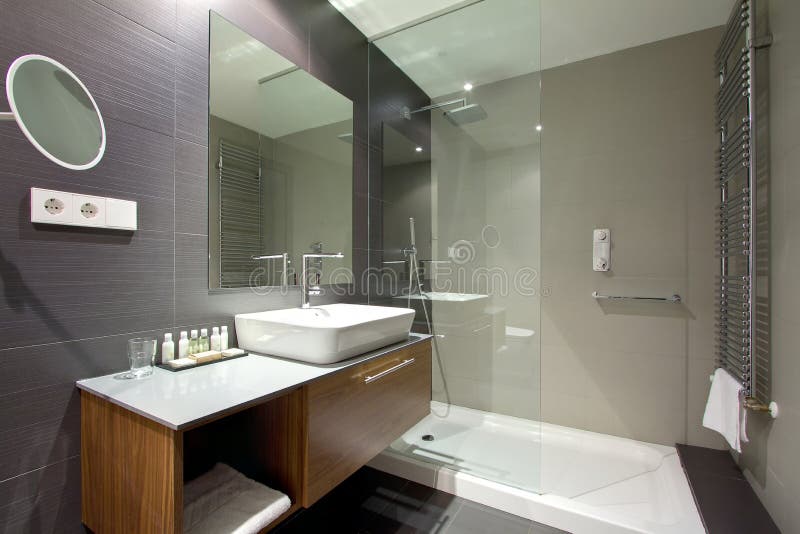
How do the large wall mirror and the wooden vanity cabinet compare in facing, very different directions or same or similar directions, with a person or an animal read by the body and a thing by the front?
same or similar directions

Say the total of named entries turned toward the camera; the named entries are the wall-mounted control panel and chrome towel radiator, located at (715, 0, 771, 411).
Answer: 1

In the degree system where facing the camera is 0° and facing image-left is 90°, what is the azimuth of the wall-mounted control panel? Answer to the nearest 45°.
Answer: approximately 0°

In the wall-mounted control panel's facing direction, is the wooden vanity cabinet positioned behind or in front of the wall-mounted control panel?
in front

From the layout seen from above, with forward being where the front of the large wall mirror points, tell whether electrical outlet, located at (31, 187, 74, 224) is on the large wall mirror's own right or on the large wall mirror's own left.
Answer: on the large wall mirror's own right

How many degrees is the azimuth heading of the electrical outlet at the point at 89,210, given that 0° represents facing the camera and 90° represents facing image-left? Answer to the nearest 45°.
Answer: approximately 315°

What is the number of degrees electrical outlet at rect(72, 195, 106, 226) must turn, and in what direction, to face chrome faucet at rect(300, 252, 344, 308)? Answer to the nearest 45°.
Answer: approximately 45° to its left

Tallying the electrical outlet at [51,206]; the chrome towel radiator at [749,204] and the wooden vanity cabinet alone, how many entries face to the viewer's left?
1

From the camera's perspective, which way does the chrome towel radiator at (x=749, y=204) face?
to the viewer's left

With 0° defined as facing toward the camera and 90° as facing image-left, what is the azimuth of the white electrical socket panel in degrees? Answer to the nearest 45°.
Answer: approximately 315°

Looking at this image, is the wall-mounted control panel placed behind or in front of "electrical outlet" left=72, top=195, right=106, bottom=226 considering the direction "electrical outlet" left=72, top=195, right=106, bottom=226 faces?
in front

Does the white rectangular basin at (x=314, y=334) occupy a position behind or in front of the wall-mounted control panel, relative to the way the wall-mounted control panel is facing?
in front

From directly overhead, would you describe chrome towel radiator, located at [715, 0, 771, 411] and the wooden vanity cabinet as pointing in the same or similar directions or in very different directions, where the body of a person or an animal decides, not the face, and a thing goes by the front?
very different directions
